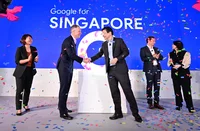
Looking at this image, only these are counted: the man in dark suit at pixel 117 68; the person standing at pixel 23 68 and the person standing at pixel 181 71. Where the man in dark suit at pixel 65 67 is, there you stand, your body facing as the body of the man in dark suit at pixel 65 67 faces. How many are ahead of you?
2

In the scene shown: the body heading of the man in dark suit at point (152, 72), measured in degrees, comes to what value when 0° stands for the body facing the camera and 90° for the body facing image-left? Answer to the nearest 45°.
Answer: approximately 315°

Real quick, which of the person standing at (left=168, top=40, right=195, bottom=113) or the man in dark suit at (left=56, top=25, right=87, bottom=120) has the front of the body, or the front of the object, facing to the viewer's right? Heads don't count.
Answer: the man in dark suit

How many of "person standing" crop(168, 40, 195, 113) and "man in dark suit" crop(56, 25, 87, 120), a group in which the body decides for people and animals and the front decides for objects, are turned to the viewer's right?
1

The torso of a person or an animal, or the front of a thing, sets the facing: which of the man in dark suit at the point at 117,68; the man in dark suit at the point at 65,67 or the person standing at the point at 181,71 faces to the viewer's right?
the man in dark suit at the point at 65,67

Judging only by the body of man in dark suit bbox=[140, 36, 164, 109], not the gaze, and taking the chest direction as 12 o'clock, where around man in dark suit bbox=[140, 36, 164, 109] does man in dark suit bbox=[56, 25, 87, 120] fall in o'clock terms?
man in dark suit bbox=[56, 25, 87, 120] is roughly at 3 o'clock from man in dark suit bbox=[140, 36, 164, 109].

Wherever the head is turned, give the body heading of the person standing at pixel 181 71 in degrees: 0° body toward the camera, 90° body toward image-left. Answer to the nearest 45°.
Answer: approximately 45°

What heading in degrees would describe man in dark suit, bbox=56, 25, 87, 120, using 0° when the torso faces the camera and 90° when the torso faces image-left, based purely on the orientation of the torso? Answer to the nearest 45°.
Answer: approximately 270°

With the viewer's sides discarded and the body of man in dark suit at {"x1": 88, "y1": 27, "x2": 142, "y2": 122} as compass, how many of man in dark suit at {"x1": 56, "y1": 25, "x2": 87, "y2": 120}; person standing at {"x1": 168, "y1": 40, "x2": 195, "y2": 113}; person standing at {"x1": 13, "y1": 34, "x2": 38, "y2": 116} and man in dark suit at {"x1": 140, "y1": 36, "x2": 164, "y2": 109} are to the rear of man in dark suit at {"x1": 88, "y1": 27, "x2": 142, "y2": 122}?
2

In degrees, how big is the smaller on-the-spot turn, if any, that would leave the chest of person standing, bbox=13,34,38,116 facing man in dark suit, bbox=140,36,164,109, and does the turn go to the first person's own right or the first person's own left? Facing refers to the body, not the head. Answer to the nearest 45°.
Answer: approximately 45° to the first person's own left
